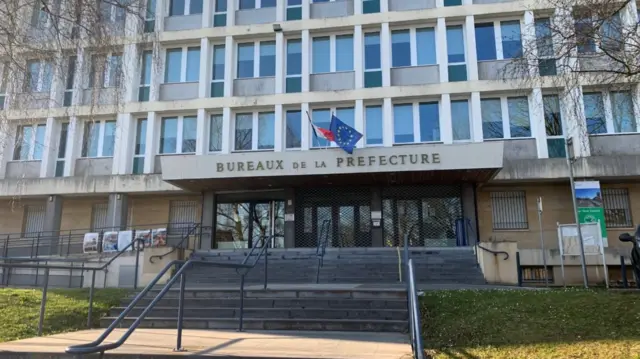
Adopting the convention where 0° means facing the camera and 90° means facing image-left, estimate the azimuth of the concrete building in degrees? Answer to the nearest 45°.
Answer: approximately 0°
